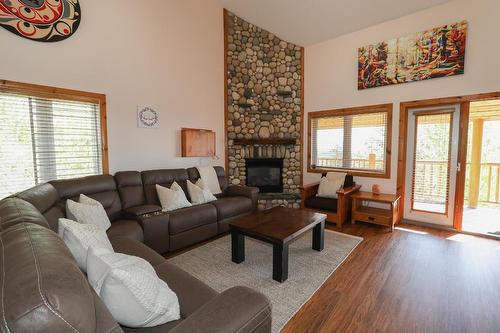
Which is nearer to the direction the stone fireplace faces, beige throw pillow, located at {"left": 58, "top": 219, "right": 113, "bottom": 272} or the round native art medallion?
the beige throw pillow

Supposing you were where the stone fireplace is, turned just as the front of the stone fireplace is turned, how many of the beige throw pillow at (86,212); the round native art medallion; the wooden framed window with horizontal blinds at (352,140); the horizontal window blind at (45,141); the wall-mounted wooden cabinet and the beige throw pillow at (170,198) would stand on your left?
1

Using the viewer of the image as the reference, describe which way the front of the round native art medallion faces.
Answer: facing the viewer

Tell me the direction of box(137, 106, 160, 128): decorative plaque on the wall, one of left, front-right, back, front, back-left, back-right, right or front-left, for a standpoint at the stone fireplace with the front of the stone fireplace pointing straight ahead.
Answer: front-right

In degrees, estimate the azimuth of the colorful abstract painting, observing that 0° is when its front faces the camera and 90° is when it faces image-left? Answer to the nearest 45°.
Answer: approximately 45°

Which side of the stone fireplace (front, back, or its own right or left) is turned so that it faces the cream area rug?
front

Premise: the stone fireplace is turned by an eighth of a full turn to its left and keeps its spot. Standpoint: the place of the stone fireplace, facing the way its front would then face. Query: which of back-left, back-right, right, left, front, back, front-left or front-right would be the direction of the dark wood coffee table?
front-right

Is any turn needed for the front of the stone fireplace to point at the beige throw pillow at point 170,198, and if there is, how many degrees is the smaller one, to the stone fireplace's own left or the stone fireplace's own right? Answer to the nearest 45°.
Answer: approximately 45° to the stone fireplace's own right
